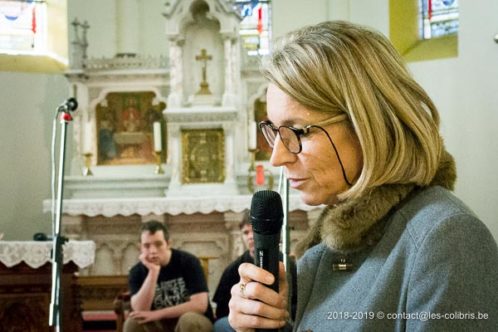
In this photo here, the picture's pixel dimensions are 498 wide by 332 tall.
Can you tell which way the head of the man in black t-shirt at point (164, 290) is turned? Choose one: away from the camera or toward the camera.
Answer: toward the camera

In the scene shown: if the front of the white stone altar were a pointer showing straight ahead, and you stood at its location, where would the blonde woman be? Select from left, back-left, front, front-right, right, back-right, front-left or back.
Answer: front

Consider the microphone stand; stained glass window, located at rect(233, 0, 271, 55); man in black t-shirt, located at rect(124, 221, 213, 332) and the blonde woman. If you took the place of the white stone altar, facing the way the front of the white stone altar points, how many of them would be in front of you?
3

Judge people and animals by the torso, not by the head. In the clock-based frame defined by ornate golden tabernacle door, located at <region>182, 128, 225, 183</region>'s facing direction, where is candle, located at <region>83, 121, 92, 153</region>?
The candle is roughly at 3 o'clock from the ornate golden tabernacle door.

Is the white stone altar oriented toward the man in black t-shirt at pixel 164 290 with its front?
yes

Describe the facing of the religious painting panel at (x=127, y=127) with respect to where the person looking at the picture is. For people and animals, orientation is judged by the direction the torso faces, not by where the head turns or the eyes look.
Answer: facing the viewer

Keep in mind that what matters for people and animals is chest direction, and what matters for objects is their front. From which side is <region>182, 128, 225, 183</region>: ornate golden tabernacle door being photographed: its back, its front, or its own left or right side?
front

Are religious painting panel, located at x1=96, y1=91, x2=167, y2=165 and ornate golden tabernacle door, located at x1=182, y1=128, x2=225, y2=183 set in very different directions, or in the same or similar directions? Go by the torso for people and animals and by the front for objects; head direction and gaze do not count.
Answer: same or similar directions

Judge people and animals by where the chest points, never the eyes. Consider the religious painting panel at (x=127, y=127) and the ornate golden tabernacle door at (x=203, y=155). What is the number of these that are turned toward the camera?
2

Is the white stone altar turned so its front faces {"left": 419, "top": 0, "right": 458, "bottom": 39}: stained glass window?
no

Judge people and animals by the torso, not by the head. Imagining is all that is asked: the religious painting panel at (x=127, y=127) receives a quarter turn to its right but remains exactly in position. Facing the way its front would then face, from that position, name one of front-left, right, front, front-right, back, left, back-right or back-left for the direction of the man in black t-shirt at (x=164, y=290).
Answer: left

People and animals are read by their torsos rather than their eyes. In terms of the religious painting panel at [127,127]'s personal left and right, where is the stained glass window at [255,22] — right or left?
on its left

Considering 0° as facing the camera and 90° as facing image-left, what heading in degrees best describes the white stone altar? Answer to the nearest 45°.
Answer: approximately 0°

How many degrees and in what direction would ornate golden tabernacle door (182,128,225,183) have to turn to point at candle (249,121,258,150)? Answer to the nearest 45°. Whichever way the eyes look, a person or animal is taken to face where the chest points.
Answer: approximately 45° to its left
